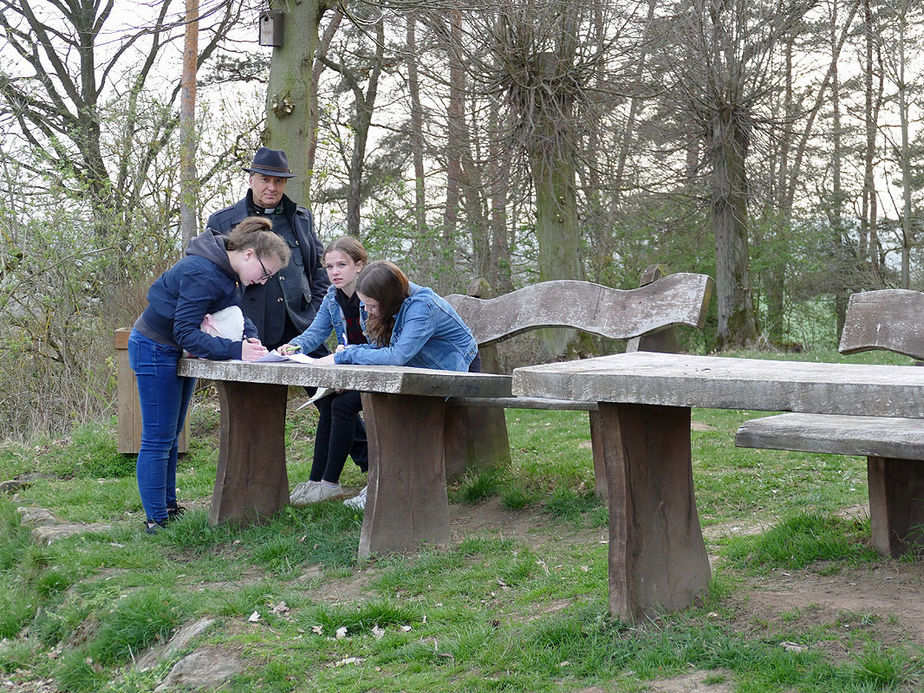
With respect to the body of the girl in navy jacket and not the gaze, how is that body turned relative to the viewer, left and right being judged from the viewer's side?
facing to the right of the viewer

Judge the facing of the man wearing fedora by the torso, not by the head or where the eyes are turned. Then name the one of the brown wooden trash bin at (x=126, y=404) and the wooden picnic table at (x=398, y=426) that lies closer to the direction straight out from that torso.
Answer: the wooden picnic table

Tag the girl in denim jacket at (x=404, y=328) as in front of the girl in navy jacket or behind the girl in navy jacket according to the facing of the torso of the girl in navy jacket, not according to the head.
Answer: in front

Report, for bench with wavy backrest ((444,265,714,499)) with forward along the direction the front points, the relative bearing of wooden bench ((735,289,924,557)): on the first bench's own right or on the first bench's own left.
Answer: on the first bench's own left

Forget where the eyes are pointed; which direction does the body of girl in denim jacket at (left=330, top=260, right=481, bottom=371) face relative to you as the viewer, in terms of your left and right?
facing to the left of the viewer

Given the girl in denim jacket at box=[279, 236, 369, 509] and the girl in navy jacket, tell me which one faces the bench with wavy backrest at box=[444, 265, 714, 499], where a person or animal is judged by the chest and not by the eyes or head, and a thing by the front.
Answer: the girl in navy jacket

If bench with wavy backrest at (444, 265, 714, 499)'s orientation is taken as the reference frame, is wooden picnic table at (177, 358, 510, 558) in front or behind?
in front

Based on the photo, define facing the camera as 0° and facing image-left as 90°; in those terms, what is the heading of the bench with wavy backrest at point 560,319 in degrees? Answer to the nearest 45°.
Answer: approximately 45°

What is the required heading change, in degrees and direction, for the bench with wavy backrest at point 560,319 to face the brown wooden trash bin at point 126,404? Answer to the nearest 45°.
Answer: approximately 45° to its right
